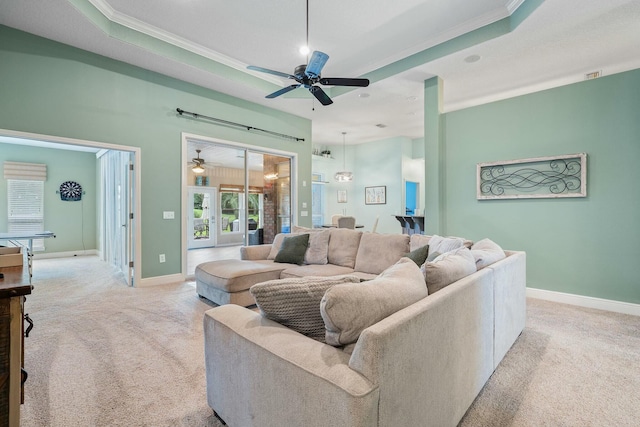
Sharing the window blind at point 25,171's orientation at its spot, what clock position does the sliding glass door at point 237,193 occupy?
The sliding glass door is roughly at 10 o'clock from the window blind.

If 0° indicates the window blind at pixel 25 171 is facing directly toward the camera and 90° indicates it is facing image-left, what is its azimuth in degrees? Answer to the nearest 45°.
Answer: approximately 0°

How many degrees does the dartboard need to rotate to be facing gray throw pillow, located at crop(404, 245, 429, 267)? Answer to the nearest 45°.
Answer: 0° — it already faces it

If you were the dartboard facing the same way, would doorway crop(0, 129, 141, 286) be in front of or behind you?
in front

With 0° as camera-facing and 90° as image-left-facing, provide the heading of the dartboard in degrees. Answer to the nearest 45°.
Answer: approximately 0°

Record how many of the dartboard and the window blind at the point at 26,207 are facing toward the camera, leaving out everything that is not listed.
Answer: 2

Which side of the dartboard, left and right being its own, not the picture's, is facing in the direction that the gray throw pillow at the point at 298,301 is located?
front

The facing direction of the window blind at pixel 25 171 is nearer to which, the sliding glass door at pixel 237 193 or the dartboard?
the sliding glass door

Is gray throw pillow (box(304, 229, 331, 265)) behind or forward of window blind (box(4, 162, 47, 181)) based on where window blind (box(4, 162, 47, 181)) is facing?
forward

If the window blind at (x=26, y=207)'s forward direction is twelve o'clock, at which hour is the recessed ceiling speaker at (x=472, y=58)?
The recessed ceiling speaker is roughly at 11 o'clock from the window blind.

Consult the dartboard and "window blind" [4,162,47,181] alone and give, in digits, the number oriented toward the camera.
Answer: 2

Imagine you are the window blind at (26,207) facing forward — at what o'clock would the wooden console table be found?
The wooden console table is roughly at 12 o'clock from the window blind.
